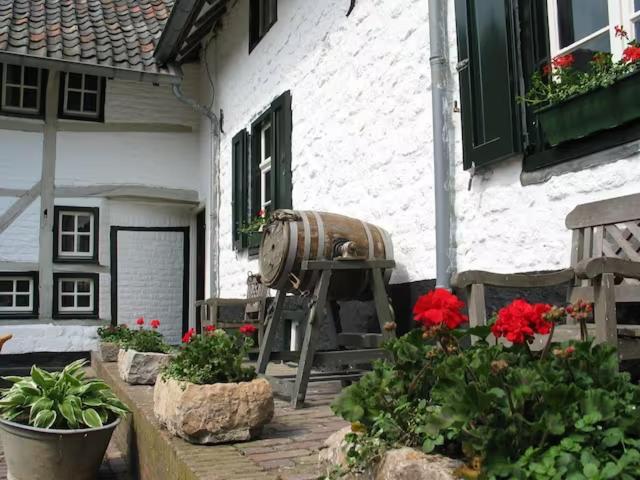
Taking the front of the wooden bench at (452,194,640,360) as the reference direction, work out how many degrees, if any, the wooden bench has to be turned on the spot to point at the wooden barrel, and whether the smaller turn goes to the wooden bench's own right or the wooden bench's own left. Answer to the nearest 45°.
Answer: approximately 90° to the wooden bench's own right

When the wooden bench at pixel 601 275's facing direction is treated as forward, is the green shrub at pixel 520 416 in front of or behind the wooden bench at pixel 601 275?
in front

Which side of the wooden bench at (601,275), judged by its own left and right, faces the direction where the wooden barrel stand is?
right

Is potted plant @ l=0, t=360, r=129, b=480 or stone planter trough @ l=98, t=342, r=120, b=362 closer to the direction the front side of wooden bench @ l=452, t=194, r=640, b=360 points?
the potted plant

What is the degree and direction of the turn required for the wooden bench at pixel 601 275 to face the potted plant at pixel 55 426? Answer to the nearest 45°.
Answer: approximately 45° to its right

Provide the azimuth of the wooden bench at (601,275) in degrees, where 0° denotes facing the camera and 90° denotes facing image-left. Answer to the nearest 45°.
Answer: approximately 45°

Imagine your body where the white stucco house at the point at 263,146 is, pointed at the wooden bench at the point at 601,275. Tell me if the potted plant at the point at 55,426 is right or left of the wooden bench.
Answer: right

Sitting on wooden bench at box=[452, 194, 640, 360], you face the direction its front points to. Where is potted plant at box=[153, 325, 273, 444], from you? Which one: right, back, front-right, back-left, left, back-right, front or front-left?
front-right

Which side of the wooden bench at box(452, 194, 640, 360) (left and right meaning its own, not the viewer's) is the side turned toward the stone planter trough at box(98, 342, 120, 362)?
right
